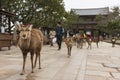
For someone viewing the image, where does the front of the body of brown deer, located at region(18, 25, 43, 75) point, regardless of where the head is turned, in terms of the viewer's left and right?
facing the viewer and to the left of the viewer
